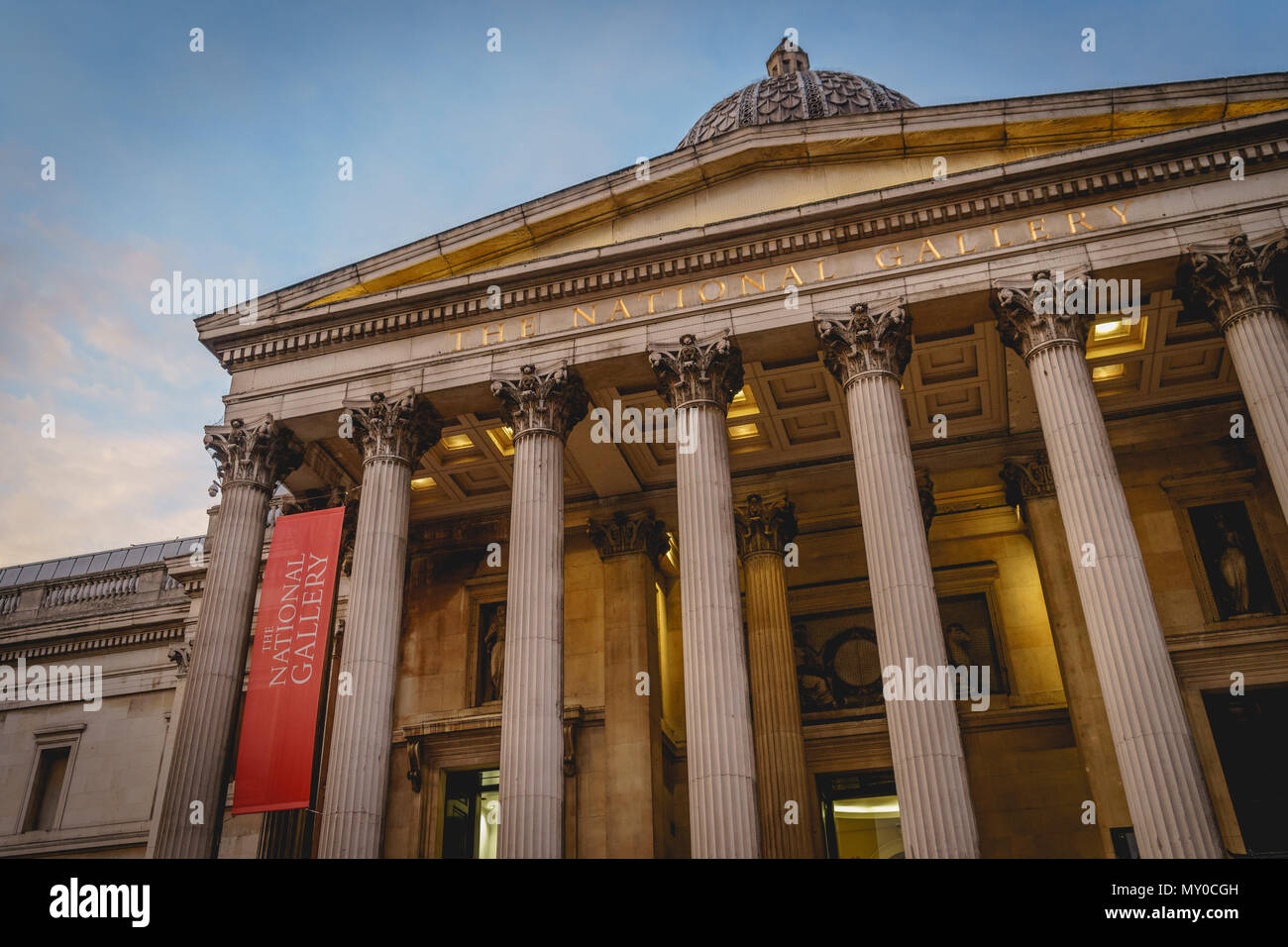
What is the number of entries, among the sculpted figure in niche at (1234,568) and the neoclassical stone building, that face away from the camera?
0

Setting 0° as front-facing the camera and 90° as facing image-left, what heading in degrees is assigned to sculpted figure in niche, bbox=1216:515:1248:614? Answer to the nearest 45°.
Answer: approximately 45°

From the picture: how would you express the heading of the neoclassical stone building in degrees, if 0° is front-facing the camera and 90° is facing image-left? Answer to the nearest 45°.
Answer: approximately 45°
